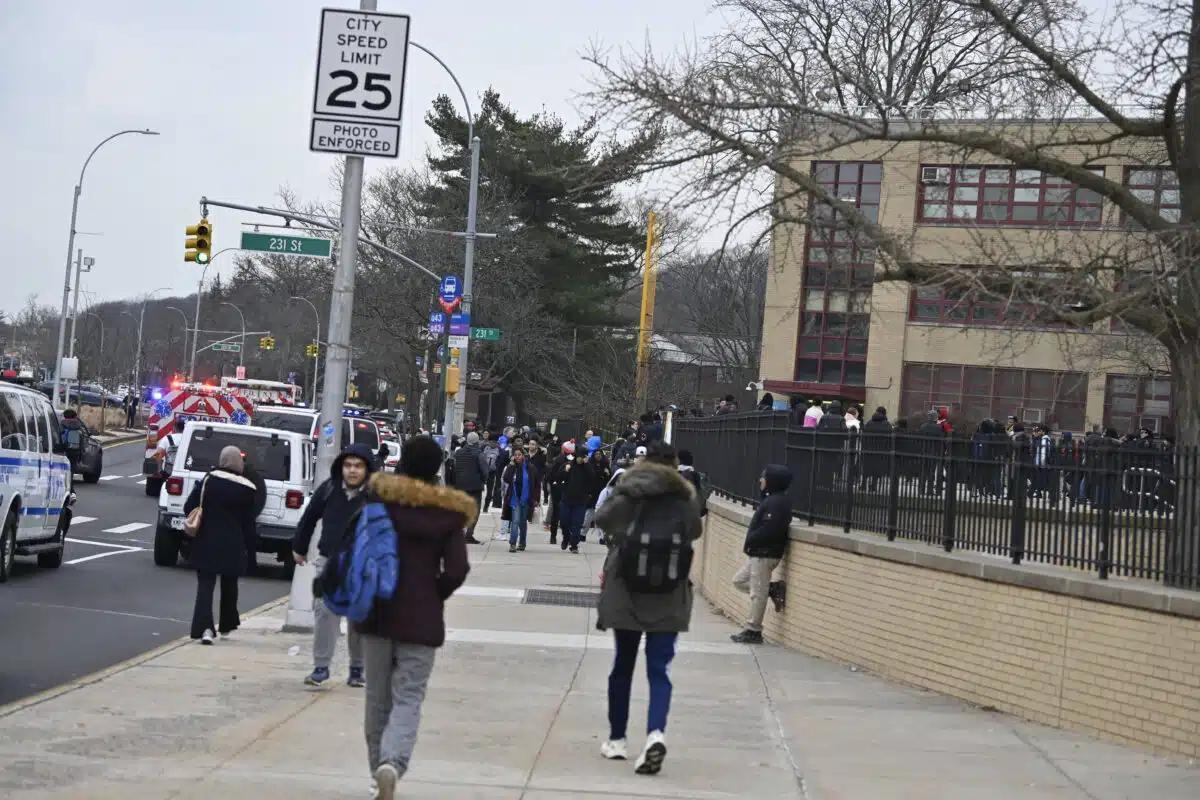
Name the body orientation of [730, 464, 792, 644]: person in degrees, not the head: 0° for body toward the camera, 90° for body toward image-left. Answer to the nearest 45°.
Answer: approximately 90°

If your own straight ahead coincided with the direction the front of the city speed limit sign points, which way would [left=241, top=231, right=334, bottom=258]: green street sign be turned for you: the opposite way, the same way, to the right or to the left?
the same way

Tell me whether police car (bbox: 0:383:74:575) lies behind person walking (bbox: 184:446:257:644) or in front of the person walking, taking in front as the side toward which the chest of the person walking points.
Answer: in front

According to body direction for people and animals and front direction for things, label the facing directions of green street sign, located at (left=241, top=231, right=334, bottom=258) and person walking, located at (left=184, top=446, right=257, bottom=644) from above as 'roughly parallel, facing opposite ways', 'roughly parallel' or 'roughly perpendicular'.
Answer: roughly parallel, facing opposite ways

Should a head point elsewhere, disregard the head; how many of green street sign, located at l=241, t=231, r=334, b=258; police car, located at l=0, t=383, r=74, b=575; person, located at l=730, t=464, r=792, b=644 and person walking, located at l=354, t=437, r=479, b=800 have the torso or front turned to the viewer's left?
1

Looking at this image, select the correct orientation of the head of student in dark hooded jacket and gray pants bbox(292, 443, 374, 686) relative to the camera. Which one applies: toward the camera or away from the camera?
toward the camera

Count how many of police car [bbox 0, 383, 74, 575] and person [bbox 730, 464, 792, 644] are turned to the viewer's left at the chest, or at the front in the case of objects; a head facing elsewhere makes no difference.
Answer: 1

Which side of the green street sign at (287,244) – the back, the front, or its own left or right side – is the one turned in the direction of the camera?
front

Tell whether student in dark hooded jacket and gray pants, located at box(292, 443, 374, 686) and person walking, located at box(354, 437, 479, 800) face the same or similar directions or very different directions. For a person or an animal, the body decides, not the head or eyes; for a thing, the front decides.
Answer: very different directions

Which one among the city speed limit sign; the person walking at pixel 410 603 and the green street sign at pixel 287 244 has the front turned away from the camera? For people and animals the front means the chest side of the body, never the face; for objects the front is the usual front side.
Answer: the person walking

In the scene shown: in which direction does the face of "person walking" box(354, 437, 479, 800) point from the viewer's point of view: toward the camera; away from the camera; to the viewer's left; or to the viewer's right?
away from the camera

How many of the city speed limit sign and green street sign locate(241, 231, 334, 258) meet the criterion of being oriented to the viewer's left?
0
